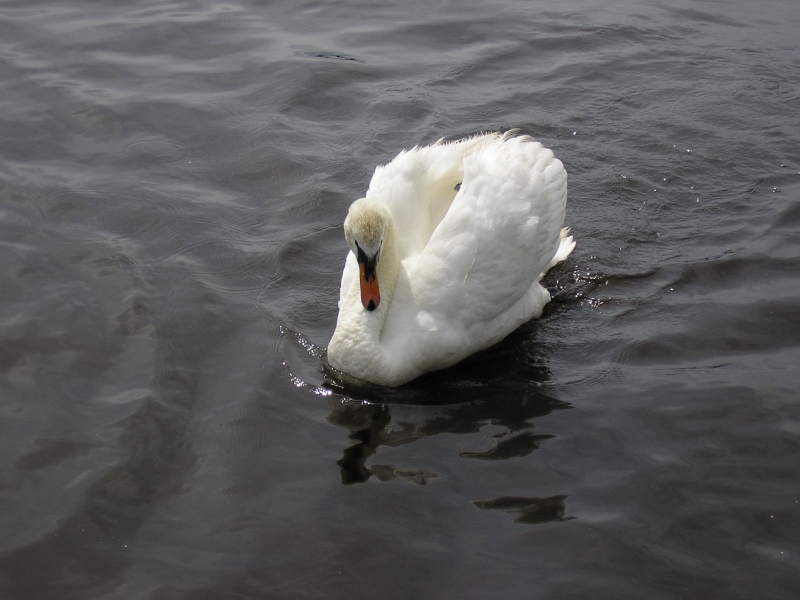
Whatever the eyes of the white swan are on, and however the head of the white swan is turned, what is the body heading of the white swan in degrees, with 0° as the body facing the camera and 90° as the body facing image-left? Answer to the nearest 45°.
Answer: approximately 45°
